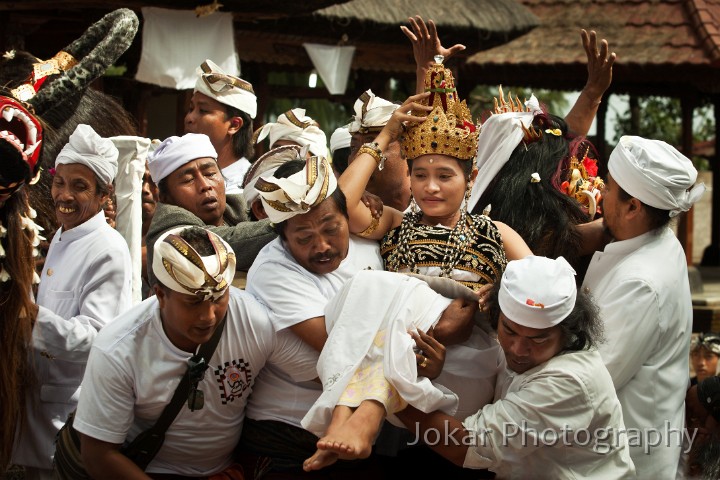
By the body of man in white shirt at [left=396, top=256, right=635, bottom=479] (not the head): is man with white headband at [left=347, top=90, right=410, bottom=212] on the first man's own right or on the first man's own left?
on the first man's own right

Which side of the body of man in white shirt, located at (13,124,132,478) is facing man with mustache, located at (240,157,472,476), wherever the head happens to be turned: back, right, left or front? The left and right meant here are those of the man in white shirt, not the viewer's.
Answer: left

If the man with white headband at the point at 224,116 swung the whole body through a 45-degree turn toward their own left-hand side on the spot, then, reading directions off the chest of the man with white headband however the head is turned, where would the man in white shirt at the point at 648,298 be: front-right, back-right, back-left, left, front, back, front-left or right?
left

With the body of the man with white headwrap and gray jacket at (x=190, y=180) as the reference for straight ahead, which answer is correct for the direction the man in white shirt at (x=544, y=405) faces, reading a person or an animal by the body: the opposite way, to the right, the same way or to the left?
to the right

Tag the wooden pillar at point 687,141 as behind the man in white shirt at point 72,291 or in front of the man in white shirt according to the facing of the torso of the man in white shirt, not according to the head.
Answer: behind

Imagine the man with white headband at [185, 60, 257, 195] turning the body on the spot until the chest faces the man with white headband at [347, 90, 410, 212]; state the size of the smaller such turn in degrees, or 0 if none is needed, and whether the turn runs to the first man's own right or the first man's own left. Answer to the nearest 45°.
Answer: approximately 135° to the first man's own left

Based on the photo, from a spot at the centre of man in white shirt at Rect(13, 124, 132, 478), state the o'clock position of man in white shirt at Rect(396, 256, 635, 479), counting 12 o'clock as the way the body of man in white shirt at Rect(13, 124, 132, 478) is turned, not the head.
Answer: man in white shirt at Rect(396, 256, 635, 479) is roughly at 9 o'clock from man in white shirt at Rect(13, 124, 132, 478).
